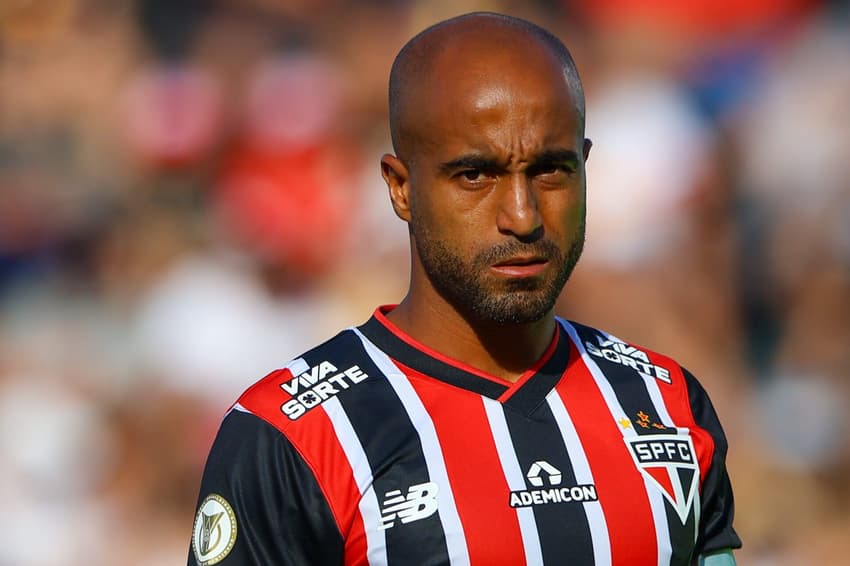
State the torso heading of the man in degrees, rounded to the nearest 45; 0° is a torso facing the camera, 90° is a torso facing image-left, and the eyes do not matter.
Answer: approximately 315°

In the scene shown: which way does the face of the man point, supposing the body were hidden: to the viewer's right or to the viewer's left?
to the viewer's right
